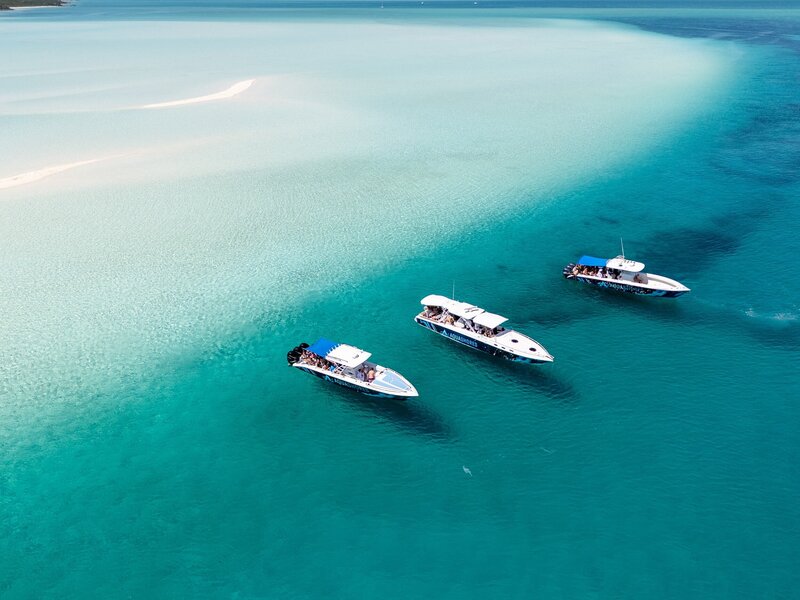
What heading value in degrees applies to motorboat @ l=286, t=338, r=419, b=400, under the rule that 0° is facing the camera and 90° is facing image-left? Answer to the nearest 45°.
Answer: approximately 315°
